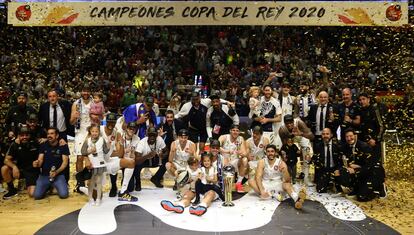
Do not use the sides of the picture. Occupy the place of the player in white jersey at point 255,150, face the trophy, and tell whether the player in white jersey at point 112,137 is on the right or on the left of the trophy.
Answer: right

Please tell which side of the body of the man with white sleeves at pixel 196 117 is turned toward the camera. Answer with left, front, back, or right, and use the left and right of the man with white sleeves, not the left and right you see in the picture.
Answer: front

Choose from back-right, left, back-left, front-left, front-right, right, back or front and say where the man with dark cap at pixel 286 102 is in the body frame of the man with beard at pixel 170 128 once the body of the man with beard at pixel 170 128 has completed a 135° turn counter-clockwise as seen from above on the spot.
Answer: front-right

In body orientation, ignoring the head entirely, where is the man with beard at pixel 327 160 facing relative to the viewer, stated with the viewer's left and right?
facing the viewer

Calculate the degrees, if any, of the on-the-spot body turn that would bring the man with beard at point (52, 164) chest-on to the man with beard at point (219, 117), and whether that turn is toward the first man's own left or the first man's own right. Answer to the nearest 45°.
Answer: approximately 90° to the first man's own left

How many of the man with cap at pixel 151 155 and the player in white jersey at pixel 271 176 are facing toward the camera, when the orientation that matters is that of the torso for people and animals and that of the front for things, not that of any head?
2

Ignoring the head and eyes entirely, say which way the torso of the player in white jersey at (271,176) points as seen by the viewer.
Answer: toward the camera

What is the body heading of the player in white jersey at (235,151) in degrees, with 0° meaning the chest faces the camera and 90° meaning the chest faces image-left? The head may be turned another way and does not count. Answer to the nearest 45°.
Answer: approximately 0°
